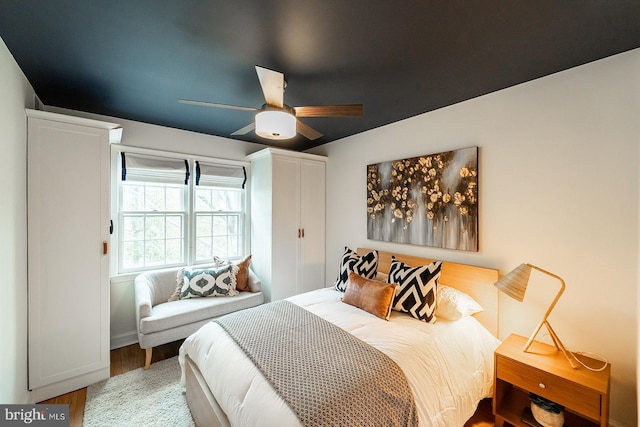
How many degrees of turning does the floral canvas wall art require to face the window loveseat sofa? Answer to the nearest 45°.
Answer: approximately 45° to its right

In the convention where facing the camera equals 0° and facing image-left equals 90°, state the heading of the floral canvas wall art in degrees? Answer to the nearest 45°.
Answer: approximately 45°

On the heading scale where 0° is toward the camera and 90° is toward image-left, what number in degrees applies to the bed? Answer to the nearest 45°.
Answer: approximately 45°

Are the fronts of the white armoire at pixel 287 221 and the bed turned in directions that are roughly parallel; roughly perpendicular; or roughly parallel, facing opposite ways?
roughly perpendicular

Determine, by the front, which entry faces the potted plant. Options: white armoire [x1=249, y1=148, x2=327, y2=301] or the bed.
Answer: the white armoire

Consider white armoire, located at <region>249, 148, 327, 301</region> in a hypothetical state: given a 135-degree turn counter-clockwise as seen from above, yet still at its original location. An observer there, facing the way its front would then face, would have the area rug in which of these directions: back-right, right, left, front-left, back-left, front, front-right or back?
back-left
